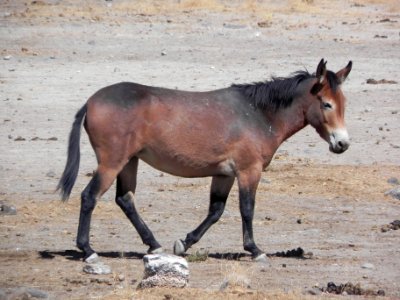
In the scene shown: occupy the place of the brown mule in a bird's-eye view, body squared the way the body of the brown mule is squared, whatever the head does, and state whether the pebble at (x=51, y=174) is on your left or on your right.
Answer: on your left

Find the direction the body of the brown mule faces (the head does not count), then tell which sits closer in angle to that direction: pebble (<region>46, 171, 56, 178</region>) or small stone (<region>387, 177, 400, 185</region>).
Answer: the small stone

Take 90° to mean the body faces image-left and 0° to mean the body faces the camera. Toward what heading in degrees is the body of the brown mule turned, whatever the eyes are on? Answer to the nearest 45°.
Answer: approximately 270°
